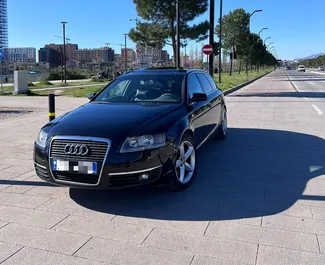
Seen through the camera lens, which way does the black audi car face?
facing the viewer and to the left of the viewer

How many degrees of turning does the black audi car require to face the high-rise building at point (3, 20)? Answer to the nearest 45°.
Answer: approximately 135° to its right

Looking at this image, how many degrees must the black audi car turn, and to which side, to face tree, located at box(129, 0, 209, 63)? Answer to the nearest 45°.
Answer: approximately 135° to its right
